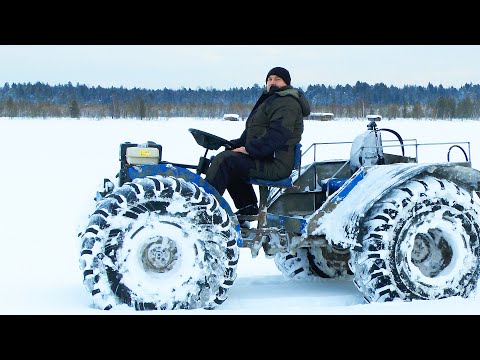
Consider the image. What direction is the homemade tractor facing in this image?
to the viewer's left
